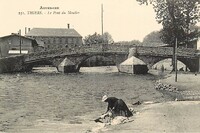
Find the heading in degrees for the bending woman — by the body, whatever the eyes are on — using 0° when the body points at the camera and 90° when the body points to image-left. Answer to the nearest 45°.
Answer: approximately 90°

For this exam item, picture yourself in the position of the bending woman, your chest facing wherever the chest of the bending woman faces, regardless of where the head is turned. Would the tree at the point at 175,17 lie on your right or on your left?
on your right
